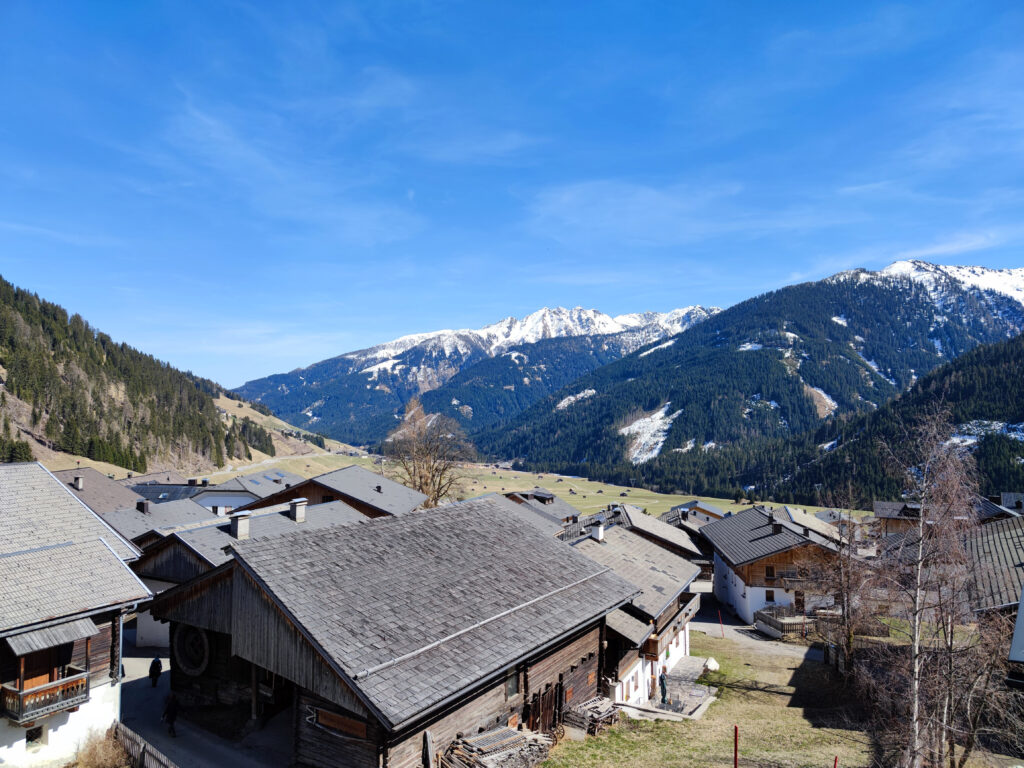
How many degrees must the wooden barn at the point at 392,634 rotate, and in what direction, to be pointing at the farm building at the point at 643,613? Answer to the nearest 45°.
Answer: approximately 180°

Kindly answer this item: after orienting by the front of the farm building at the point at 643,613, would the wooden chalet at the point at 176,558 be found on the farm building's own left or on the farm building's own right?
on the farm building's own right

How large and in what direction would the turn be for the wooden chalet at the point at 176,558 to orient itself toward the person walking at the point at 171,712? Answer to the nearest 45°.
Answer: approximately 45° to its left

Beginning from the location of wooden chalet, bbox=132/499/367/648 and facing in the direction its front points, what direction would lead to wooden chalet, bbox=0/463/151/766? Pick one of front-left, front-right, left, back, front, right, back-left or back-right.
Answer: front-left

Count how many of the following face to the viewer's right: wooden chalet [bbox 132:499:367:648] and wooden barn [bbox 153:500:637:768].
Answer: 0

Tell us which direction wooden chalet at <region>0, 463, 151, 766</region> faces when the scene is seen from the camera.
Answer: facing the viewer and to the right of the viewer

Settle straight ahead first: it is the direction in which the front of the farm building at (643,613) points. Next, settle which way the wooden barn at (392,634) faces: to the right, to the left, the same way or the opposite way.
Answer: to the right

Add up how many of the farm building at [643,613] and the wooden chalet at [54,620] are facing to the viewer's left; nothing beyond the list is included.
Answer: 0

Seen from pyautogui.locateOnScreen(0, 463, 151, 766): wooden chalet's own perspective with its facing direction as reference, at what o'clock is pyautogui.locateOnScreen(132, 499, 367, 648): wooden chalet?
pyautogui.locateOnScreen(132, 499, 367, 648): wooden chalet is roughly at 8 o'clock from pyautogui.locateOnScreen(0, 463, 151, 766): wooden chalet.

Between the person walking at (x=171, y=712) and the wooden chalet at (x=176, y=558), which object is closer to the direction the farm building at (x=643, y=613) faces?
the person walking

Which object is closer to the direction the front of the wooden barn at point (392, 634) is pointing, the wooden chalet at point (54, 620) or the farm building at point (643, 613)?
the wooden chalet

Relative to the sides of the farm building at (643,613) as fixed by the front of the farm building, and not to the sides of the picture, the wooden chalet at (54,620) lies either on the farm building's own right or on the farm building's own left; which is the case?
on the farm building's own right

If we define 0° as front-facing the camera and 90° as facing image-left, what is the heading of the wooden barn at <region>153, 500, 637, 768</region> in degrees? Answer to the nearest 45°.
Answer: approximately 45°

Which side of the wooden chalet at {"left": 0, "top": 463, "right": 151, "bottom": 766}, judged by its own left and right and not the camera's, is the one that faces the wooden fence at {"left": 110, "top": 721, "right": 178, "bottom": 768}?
front
